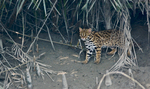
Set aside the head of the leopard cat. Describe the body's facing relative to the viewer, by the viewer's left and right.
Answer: facing the viewer and to the left of the viewer
